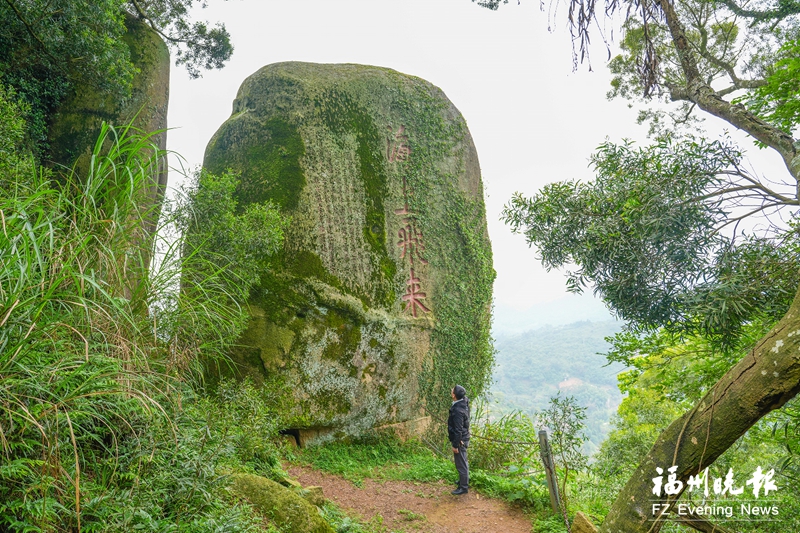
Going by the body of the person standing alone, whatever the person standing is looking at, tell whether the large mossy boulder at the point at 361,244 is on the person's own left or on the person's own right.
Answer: on the person's own right

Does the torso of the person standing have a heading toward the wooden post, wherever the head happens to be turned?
no

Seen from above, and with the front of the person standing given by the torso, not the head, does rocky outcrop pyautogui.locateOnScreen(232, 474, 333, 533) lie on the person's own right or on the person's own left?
on the person's own left

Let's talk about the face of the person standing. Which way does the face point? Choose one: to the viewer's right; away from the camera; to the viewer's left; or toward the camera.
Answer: to the viewer's left

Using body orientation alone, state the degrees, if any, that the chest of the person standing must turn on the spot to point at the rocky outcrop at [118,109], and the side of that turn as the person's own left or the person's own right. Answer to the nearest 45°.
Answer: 0° — they already face it

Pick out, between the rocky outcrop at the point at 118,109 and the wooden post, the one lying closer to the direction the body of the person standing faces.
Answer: the rocky outcrop

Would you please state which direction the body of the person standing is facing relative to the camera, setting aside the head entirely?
to the viewer's left
